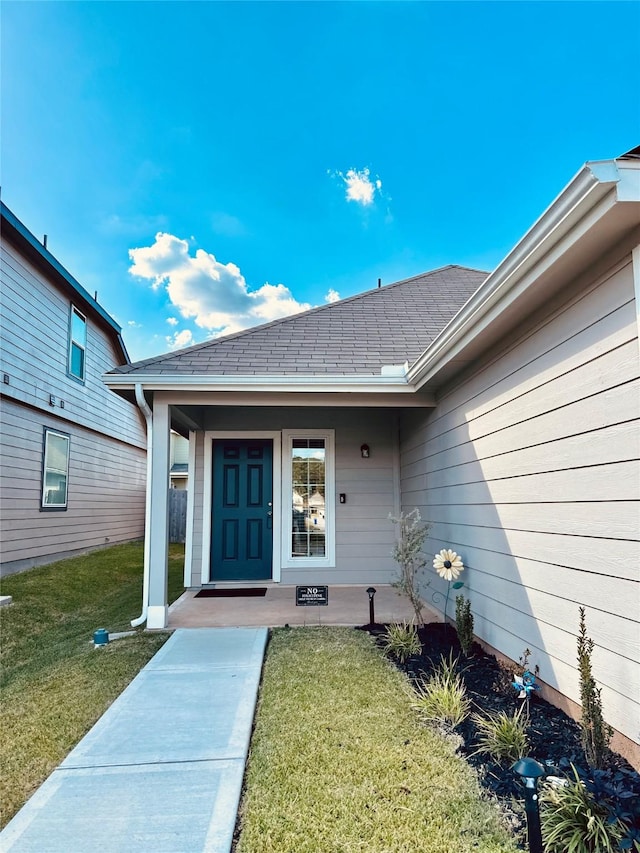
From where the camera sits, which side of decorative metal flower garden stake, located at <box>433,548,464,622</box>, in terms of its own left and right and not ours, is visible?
front

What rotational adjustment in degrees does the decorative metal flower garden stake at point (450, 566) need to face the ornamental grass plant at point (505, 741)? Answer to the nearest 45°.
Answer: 0° — it already faces it

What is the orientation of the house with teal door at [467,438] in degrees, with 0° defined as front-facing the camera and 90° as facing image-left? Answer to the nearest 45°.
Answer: approximately 0°

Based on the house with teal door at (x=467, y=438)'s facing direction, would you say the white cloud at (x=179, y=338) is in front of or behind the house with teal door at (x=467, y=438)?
behind

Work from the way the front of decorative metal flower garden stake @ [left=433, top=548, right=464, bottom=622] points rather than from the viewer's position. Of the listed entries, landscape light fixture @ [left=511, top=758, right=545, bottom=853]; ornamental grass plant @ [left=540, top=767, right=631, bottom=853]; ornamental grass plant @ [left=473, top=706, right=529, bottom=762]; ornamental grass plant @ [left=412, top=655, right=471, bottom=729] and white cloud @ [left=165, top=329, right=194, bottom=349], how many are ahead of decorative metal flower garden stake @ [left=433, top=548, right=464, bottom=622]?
4

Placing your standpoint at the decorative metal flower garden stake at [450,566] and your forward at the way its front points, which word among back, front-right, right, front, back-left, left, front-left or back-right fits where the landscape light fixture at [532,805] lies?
front

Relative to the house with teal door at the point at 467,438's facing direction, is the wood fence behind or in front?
behind

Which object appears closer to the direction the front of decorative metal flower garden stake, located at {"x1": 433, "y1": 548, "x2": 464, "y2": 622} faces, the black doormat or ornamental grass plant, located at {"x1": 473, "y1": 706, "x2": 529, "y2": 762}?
the ornamental grass plant

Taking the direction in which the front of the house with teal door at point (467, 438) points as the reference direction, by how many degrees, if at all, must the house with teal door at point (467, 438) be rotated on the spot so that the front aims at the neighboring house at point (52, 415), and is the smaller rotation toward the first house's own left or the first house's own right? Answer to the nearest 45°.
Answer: approximately 135° to the first house's own right

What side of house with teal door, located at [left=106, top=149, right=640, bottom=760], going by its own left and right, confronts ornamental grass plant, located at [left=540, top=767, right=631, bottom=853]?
front

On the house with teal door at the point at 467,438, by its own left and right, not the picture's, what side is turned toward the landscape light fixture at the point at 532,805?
front

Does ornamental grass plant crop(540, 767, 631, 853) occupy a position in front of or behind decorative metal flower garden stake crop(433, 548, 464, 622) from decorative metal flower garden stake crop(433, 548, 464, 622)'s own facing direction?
in front
